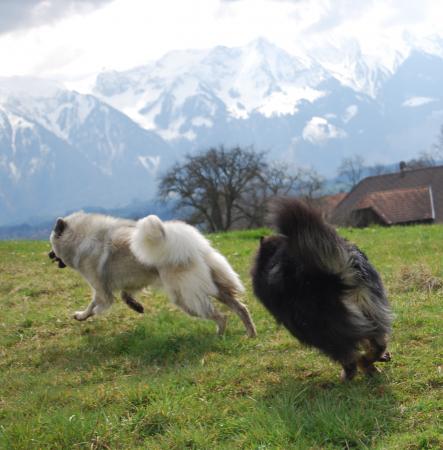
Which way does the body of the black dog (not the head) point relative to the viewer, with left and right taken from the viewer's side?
facing away from the viewer and to the left of the viewer

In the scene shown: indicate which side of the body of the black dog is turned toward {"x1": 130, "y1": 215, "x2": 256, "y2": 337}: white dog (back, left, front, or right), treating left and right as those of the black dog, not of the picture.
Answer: front
